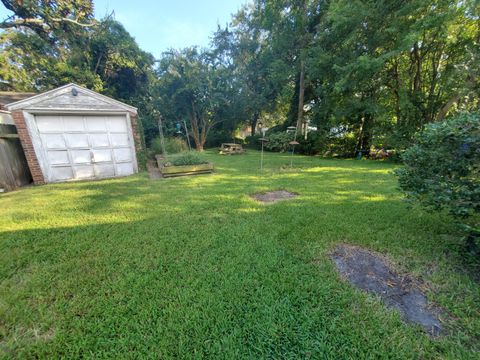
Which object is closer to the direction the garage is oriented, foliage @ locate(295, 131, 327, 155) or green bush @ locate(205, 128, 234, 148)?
the foliage

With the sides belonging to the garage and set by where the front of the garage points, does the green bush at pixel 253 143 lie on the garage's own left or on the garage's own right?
on the garage's own left

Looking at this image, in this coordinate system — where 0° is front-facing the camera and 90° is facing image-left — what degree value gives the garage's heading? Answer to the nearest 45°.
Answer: approximately 0°

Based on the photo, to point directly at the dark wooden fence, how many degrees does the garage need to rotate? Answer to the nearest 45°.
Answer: approximately 90° to its right

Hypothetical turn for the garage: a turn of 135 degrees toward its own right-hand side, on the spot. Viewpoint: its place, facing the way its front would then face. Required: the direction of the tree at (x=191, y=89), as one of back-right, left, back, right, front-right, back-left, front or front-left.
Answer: right

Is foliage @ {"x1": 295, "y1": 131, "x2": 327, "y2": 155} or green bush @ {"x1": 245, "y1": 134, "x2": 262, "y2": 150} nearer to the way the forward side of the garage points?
the foliage

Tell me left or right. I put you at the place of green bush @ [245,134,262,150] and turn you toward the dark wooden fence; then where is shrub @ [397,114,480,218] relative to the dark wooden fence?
left

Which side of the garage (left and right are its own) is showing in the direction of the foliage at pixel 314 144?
left

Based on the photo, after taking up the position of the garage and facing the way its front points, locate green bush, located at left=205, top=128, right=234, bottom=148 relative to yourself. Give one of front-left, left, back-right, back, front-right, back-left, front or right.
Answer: back-left
